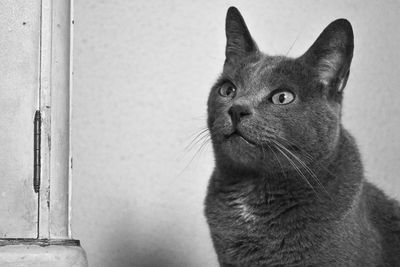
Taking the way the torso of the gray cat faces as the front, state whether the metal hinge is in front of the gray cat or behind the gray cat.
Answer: in front

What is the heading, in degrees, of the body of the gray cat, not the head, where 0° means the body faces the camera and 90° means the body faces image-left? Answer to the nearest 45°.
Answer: approximately 45°
